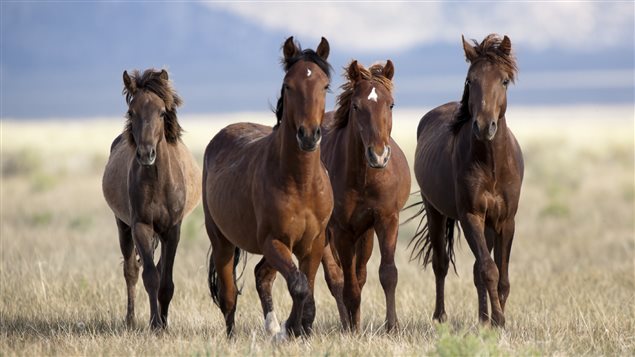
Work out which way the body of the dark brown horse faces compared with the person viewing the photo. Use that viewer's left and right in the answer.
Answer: facing the viewer and to the right of the viewer

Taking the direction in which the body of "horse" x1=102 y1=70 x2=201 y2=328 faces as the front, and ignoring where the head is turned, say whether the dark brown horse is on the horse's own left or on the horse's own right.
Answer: on the horse's own left

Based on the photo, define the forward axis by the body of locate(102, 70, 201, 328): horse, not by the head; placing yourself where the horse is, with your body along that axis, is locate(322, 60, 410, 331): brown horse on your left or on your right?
on your left

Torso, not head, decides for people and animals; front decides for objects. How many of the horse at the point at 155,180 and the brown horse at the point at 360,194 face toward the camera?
2

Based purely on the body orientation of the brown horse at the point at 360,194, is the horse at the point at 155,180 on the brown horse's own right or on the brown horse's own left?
on the brown horse's own right

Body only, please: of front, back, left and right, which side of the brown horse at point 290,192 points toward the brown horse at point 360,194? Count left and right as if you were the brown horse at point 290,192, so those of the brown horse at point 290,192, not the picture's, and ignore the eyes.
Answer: left

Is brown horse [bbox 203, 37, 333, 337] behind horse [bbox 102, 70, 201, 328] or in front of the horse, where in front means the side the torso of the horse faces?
in front

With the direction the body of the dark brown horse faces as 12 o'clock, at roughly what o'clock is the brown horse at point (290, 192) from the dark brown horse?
The brown horse is roughly at 3 o'clock from the dark brown horse.

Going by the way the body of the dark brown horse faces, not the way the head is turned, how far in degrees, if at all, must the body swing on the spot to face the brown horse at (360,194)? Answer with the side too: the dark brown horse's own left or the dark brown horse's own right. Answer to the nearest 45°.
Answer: approximately 90° to the dark brown horse's own right
